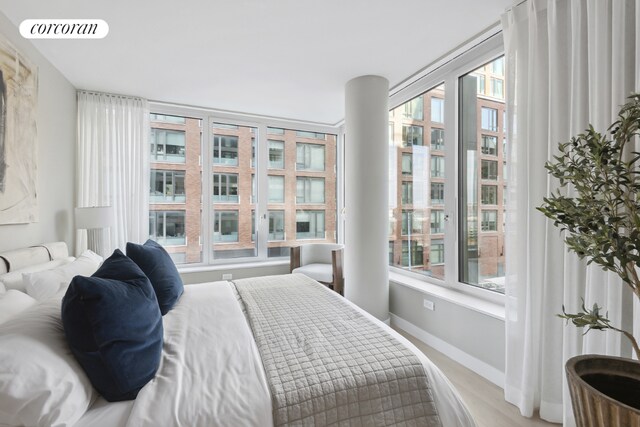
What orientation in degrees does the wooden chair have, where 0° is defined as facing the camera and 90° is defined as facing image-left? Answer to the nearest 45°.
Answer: approximately 45°

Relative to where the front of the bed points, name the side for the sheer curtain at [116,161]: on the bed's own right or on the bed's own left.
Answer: on the bed's own left

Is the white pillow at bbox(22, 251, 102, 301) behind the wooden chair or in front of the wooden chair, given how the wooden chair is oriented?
in front

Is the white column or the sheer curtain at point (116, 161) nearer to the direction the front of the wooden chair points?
the sheer curtain

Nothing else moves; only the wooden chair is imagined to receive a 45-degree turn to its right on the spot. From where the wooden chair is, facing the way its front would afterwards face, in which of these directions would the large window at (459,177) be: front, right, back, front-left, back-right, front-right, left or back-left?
back-left

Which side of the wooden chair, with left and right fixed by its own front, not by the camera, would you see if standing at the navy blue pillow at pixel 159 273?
front

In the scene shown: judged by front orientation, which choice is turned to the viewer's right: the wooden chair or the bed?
the bed

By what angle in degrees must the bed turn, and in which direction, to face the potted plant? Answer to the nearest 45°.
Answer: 0° — it already faces it

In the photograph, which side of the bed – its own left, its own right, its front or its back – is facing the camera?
right

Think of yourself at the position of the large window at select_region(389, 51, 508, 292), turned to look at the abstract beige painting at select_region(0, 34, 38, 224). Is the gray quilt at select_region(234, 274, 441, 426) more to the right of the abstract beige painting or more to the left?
left

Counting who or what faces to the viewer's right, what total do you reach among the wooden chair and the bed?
1

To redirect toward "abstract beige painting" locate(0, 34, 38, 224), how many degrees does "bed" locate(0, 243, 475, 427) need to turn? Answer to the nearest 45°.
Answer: approximately 135° to its left

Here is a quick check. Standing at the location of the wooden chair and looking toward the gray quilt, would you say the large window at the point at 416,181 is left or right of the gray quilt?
left

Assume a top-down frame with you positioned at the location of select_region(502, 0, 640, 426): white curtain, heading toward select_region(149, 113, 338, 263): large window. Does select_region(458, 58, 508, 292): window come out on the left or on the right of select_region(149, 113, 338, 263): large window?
right

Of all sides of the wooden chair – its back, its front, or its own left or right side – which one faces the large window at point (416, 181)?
left

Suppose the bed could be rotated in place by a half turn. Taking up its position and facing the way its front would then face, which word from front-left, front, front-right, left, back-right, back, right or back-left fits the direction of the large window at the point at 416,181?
back-right

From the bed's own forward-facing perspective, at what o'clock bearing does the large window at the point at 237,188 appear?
The large window is roughly at 9 o'clock from the bed.

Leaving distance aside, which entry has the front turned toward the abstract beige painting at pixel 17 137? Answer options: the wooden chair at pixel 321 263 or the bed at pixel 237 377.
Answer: the wooden chair
